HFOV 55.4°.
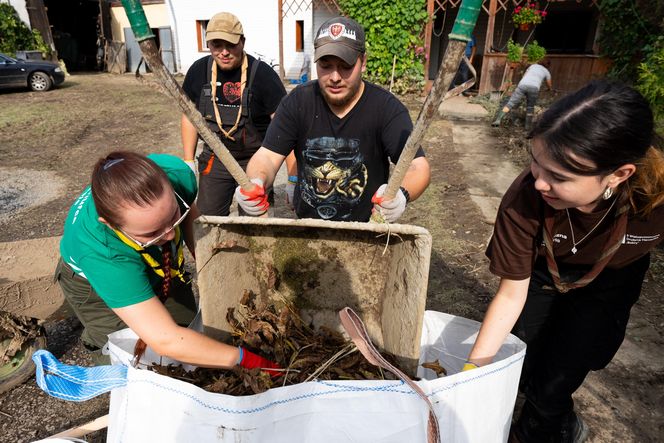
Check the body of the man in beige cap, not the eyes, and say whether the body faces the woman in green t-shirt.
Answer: yes

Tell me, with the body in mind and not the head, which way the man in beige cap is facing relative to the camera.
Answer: toward the camera

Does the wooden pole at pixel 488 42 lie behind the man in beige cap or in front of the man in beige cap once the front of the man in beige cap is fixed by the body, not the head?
behind

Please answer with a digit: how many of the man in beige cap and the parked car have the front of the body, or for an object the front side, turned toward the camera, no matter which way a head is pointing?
1

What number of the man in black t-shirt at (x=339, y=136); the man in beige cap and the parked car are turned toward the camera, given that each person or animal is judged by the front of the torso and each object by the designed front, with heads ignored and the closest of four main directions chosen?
2

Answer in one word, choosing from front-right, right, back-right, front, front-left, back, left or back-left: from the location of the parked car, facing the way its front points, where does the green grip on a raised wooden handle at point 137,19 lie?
right

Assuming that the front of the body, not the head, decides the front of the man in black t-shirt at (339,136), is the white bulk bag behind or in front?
in front

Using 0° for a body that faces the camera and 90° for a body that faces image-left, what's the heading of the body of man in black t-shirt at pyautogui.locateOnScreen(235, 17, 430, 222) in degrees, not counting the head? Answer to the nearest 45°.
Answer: approximately 0°

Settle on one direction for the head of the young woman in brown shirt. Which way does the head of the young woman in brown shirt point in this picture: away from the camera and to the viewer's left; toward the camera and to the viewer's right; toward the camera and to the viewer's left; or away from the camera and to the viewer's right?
toward the camera and to the viewer's left

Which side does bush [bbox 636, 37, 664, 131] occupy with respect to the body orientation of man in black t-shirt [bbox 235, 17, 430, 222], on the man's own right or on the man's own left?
on the man's own left

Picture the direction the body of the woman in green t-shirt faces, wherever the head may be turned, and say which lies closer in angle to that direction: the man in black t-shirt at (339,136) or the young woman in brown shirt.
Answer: the young woman in brown shirt

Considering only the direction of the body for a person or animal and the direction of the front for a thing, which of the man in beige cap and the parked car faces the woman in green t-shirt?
the man in beige cap

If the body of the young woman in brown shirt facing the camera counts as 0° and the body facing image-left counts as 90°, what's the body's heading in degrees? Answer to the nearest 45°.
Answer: approximately 45°
